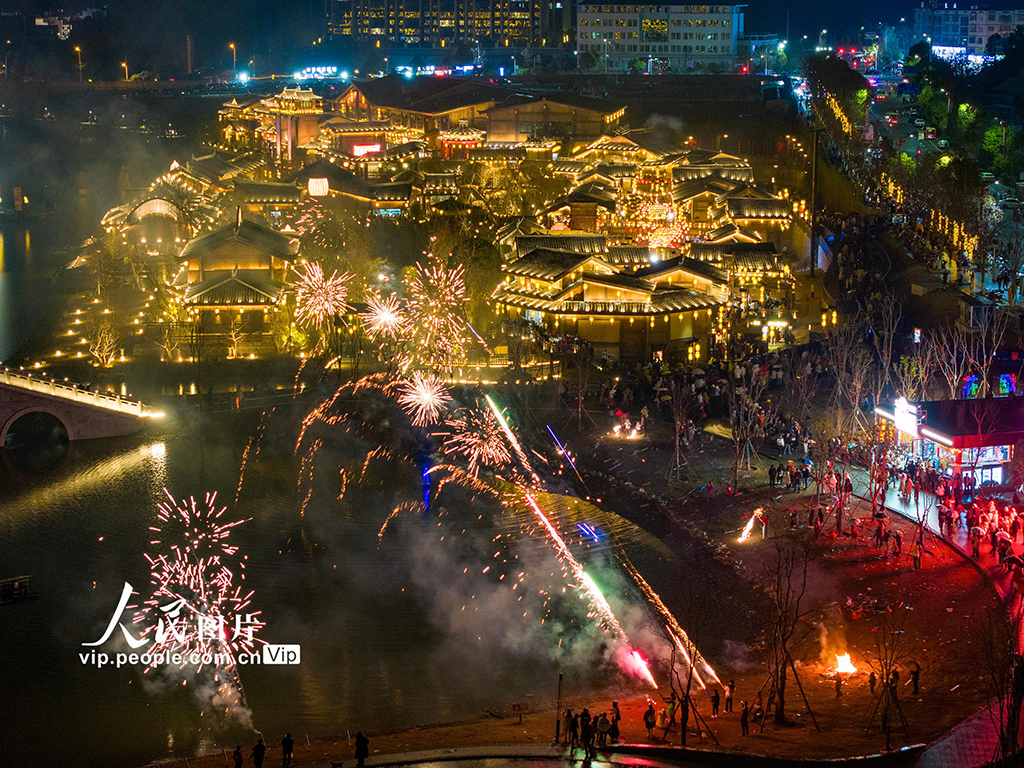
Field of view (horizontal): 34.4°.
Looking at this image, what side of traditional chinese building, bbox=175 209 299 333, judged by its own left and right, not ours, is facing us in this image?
front

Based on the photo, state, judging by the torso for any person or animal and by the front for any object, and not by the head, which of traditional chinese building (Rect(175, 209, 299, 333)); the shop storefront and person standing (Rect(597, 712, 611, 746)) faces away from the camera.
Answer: the person standing

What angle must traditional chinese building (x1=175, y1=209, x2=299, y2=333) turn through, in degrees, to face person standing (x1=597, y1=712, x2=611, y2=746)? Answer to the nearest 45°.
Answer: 0° — it already faces them

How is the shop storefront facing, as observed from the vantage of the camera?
facing the viewer and to the left of the viewer

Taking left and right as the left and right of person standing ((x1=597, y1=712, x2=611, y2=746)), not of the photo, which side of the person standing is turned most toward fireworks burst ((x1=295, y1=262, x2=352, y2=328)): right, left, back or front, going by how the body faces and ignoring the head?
front

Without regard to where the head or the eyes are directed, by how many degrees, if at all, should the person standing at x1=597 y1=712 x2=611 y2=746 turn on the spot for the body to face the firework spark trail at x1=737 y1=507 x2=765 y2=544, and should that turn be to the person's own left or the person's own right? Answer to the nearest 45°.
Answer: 0° — they already face it

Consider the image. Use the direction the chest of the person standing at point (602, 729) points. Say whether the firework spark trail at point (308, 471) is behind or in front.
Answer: in front

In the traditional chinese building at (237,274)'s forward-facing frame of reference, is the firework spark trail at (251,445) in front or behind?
in front

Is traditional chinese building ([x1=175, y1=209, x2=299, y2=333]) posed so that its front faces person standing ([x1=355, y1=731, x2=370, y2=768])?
yes

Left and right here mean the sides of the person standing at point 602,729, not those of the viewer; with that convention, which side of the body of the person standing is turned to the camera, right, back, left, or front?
back

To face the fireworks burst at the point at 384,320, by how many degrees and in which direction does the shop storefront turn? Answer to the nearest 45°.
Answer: approximately 90° to its right

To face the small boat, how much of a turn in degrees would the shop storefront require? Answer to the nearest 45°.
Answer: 0° — it already faces it

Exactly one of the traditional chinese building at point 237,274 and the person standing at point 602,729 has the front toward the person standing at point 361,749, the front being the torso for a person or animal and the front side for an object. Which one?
the traditional chinese building

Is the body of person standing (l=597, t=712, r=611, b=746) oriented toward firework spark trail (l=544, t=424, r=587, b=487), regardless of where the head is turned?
yes

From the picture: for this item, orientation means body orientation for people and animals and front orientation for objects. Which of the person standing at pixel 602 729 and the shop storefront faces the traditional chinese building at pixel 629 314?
the person standing

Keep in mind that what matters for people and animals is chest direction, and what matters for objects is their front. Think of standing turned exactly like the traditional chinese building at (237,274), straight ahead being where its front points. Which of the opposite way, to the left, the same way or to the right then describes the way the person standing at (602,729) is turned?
the opposite way
